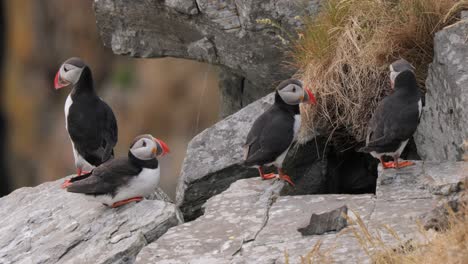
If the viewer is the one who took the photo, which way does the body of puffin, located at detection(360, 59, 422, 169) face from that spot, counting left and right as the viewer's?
facing away from the viewer and to the right of the viewer

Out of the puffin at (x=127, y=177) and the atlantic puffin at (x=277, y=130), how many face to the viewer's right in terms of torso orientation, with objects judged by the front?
2

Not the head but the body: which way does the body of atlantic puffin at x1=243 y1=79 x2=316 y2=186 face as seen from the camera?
to the viewer's right

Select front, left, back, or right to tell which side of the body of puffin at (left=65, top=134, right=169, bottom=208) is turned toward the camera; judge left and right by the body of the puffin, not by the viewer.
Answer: right

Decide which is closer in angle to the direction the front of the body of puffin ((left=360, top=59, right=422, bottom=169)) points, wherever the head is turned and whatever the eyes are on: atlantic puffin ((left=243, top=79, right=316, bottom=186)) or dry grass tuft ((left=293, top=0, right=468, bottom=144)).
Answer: the dry grass tuft

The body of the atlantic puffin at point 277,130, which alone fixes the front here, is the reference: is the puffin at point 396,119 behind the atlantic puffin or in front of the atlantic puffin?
in front

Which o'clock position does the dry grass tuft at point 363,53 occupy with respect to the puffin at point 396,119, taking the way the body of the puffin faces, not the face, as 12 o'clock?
The dry grass tuft is roughly at 10 o'clock from the puffin.

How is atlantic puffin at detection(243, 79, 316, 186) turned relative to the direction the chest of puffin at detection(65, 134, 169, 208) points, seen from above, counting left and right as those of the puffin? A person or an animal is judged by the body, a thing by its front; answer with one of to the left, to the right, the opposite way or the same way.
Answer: the same way

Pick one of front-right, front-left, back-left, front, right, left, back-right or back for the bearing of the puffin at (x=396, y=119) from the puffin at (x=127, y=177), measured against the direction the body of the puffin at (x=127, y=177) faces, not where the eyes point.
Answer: front

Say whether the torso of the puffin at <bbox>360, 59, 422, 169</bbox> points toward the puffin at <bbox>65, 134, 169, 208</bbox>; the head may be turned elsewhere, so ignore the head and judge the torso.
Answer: no
